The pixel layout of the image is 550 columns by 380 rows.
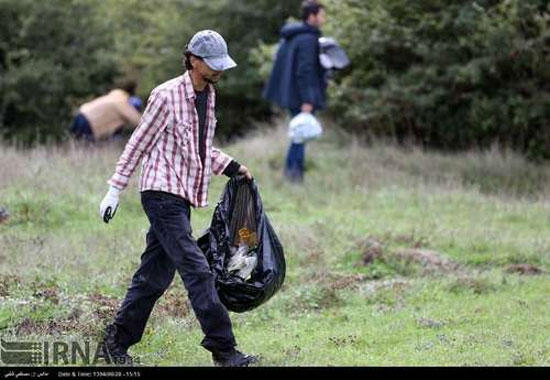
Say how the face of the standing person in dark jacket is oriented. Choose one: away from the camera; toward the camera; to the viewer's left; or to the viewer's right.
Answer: to the viewer's right

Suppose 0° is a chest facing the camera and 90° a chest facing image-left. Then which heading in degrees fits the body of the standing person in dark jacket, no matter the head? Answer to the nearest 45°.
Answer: approximately 270°

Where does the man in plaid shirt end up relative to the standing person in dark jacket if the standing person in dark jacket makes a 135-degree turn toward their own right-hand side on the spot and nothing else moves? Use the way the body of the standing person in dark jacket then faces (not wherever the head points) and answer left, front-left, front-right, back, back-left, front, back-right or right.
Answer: front-left
